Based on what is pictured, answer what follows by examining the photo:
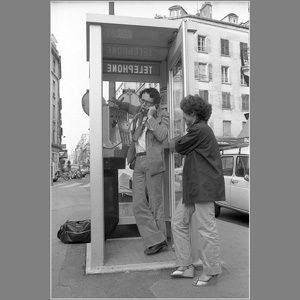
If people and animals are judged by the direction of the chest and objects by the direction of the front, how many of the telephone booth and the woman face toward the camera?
1

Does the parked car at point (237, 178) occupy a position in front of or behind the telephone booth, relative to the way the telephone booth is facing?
behind

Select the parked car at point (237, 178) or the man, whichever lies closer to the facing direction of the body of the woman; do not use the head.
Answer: the man

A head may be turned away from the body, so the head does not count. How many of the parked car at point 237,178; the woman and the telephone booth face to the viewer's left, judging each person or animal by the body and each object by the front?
1

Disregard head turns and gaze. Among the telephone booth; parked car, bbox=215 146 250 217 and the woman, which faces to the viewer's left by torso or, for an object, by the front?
the woman

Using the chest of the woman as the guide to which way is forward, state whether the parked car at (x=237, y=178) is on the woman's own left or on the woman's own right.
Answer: on the woman's own right

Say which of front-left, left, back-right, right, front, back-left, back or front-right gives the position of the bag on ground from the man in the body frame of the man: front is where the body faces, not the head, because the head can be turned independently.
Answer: right

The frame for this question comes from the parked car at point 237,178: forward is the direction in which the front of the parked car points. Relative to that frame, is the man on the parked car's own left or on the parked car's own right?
on the parked car's own right

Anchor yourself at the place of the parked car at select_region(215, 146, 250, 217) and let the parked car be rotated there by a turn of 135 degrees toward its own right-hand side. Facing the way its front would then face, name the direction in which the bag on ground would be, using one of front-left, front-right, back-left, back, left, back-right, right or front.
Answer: front-left

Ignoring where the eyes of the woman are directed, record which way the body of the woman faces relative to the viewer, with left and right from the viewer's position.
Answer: facing to the left of the viewer

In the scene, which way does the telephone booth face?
toward the camera

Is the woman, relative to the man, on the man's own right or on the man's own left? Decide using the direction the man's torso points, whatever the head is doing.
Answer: on the man's own left
